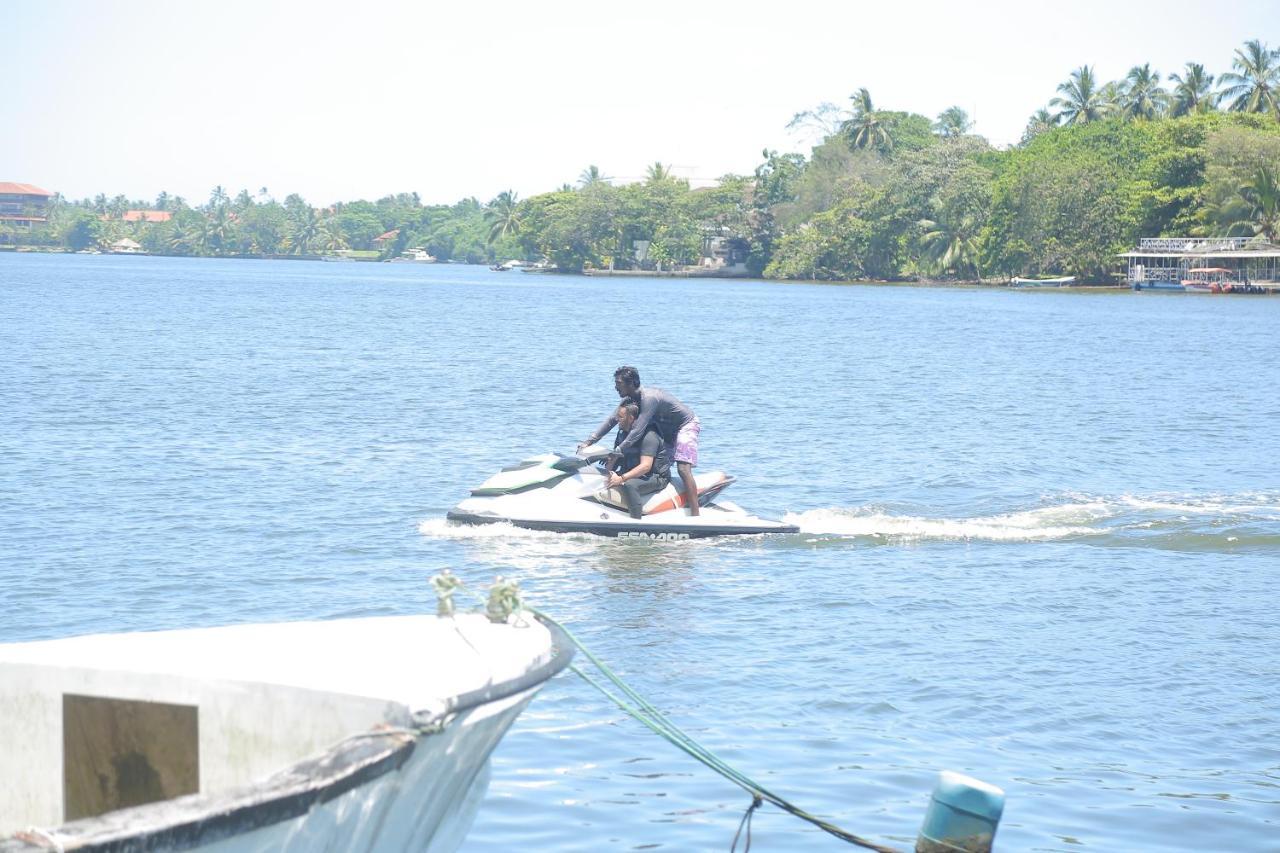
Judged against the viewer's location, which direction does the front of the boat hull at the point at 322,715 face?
facing away from the viewer and to the right of the viewer

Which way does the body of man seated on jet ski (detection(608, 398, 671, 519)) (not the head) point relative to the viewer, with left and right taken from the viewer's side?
facing to the left of the viewer

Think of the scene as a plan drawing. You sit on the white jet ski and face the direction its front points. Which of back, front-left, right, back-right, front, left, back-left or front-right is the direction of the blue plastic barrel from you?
left

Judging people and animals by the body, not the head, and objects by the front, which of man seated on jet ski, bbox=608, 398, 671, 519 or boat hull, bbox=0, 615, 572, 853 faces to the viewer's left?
the man seated on jet ski

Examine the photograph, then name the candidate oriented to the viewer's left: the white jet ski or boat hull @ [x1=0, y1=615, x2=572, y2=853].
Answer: the white jet ski

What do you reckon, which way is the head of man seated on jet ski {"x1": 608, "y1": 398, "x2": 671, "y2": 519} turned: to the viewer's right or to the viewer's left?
to the viewer's left

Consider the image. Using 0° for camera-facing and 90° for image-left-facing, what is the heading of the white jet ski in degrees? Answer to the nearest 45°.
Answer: approximately 90°

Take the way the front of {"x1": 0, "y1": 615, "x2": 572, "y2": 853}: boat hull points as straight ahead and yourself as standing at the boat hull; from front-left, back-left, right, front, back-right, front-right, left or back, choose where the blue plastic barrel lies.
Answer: front-right

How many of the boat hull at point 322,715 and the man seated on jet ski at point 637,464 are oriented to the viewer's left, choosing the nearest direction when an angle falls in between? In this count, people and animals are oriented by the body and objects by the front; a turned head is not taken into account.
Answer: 1

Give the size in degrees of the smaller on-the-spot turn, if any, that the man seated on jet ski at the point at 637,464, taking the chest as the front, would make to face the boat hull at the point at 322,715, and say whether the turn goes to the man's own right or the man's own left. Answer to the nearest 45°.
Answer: approximately 90° to the man's own left
